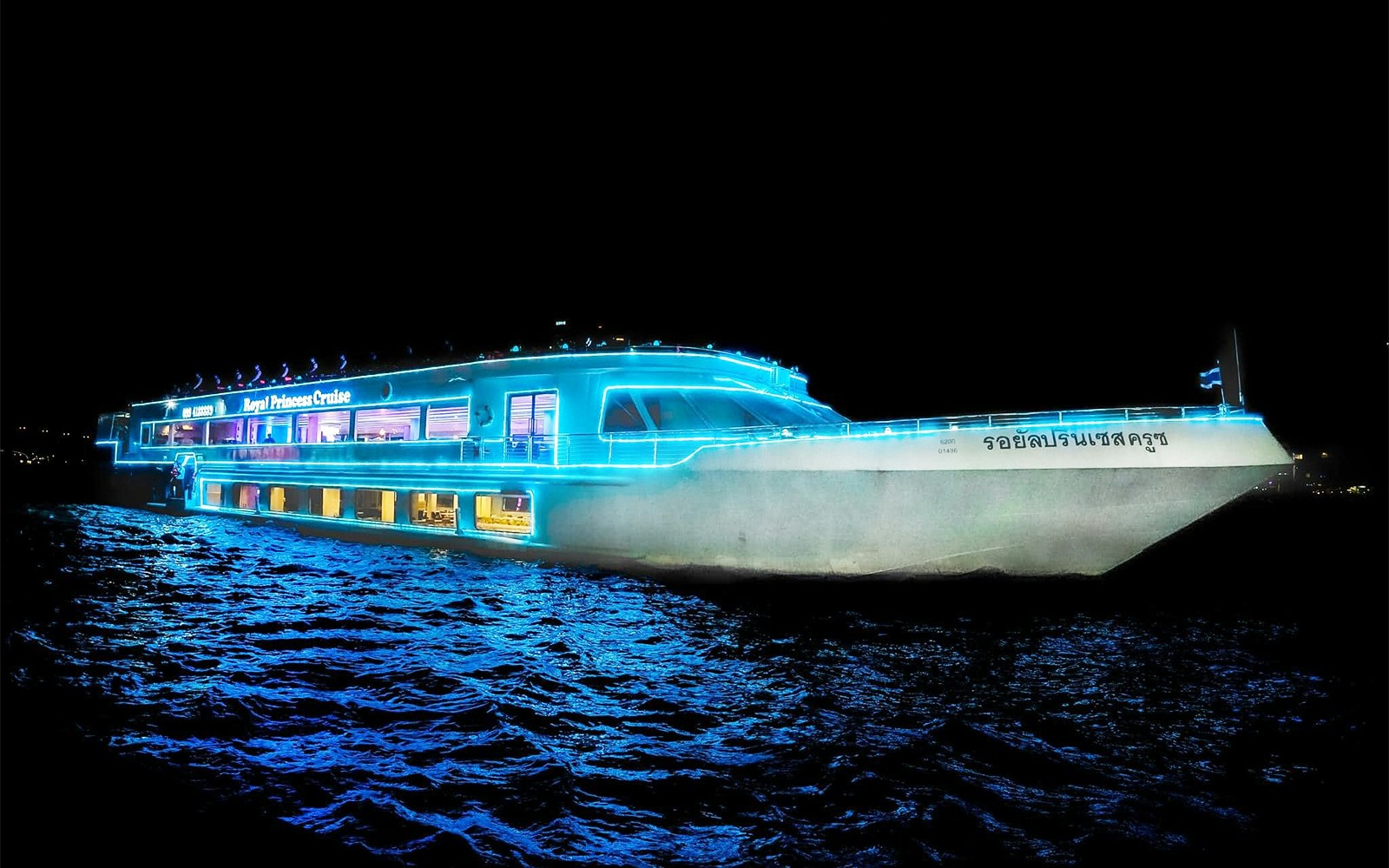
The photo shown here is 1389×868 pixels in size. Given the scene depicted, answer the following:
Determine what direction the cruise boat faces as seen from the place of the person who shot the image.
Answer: facing the viewer and to the right of the viewer
